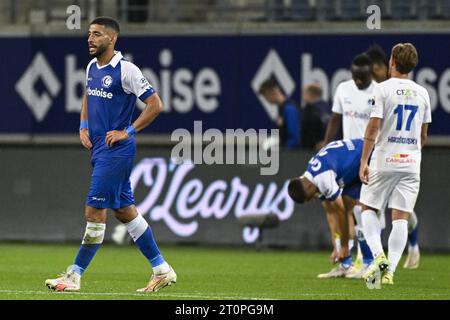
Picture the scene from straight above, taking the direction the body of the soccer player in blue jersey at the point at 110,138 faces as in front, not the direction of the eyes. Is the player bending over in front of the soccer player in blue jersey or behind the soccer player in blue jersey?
behind

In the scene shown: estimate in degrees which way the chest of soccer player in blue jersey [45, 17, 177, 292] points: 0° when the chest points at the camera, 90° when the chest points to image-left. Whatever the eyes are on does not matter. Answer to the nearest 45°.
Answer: approximately 45°
